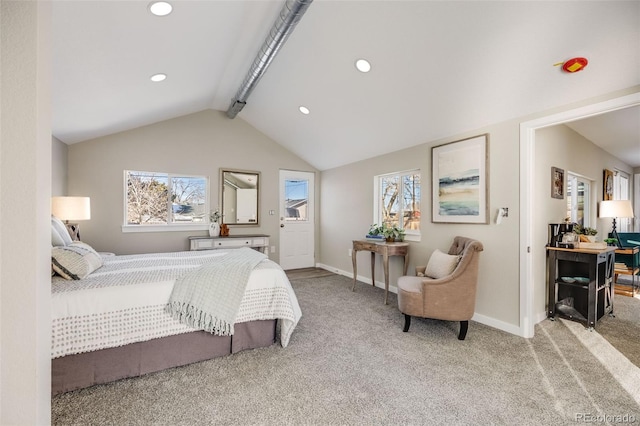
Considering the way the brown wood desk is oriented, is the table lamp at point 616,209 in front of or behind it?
behind

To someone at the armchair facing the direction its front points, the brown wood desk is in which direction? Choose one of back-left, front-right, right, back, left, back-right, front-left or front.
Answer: front-right

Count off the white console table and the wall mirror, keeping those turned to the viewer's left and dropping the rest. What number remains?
0

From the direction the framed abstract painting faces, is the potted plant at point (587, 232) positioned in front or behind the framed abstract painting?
behind

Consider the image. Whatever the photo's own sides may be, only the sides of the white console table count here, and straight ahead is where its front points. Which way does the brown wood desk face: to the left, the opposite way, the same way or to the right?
to the right

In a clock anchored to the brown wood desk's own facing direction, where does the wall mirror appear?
The wall mirror is roughly at 2 o'clock from the brown wood desk.

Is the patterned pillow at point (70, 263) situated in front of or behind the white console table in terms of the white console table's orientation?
in front

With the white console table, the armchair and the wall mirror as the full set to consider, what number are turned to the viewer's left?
1

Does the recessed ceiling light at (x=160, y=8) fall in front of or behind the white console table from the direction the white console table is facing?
in front

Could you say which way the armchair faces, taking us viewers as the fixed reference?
facing to the left of the viewer

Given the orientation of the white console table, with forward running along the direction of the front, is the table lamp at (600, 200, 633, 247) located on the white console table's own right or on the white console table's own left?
on the white console table's own left

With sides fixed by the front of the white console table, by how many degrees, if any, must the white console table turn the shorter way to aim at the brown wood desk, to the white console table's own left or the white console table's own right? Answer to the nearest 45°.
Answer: approximately 45° to the white console table's own left

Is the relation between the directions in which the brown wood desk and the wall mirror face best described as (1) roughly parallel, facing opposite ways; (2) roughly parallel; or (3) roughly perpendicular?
roughly perpendicular

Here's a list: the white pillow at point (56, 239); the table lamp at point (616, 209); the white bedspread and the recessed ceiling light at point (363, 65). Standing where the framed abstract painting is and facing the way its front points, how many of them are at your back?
1
